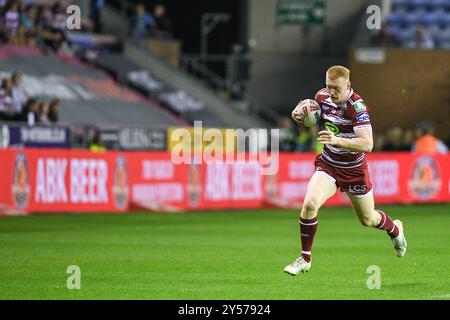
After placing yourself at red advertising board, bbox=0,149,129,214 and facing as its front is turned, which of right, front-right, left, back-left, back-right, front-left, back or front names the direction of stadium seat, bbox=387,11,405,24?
back-left

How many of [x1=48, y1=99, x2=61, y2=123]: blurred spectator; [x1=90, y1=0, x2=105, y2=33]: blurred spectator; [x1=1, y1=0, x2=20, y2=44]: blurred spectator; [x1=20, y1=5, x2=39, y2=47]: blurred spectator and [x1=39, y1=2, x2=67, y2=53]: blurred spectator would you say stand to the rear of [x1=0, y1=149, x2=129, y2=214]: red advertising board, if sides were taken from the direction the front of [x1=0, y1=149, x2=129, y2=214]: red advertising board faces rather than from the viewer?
5

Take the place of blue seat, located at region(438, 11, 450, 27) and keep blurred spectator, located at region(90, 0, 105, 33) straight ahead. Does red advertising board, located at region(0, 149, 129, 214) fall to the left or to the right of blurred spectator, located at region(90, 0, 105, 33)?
left

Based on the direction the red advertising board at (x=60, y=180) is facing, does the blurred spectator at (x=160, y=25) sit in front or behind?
behind

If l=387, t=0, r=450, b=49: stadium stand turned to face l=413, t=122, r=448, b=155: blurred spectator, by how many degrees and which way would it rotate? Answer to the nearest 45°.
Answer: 0° — it already faces them

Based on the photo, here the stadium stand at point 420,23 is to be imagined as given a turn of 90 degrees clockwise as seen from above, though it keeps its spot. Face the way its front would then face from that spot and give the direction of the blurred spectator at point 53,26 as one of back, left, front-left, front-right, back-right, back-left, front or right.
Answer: front-left

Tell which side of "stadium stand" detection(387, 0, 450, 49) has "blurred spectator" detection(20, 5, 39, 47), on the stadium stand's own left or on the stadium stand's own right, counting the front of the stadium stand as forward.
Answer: on the stadium stand's own right

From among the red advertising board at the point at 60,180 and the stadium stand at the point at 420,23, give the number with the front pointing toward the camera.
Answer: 2

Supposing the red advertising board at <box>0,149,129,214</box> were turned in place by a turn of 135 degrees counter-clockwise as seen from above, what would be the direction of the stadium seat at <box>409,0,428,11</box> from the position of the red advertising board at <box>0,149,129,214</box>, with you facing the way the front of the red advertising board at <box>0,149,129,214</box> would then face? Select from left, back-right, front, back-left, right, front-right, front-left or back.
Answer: front

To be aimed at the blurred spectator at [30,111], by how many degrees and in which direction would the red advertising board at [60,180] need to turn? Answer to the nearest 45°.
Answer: approximately 180°

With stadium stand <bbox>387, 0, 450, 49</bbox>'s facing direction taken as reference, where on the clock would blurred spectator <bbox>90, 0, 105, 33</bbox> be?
The blurred spectator is roughly at 2 o'clock from the stadium stand.

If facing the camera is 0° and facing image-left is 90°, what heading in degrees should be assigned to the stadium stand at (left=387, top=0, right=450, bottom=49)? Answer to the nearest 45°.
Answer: approximately 0°

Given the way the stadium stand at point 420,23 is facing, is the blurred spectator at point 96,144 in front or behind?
in front

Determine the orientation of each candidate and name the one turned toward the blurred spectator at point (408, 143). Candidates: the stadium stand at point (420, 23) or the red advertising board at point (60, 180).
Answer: the stadium stand
